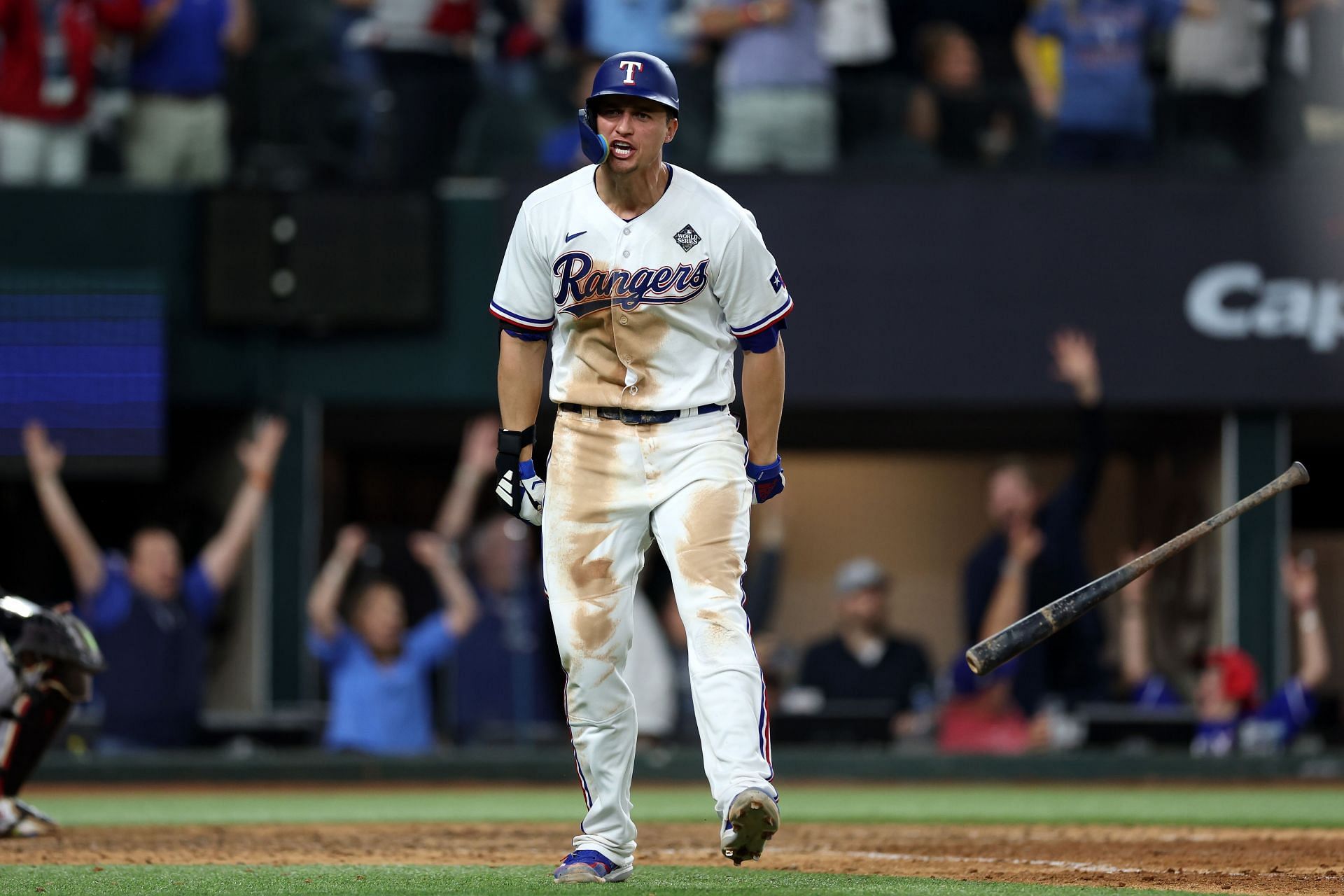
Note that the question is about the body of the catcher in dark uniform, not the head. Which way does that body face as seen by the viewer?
to the viewer's right

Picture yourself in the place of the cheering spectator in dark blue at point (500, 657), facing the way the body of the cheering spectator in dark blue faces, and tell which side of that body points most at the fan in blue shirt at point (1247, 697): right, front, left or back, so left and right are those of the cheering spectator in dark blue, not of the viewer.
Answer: left

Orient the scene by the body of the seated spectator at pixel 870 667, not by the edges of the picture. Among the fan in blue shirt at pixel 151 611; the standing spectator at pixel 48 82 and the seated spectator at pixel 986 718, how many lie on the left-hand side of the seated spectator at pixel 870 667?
1

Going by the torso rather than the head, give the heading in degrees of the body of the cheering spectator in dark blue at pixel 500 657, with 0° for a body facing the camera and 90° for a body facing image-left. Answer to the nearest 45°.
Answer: approximately 0°

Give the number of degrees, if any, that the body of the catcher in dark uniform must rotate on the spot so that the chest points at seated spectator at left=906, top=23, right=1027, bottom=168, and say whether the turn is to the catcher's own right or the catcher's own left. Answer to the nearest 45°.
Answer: approximately 45° to the catcher's own left

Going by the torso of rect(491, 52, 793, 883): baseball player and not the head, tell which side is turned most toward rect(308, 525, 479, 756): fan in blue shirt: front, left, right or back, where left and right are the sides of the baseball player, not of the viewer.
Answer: back

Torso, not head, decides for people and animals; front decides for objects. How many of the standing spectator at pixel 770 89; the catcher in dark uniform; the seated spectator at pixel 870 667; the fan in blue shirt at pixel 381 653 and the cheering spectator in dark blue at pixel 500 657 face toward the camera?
4

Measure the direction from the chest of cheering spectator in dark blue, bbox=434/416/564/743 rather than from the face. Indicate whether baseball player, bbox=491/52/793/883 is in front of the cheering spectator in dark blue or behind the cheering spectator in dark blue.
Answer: in front
